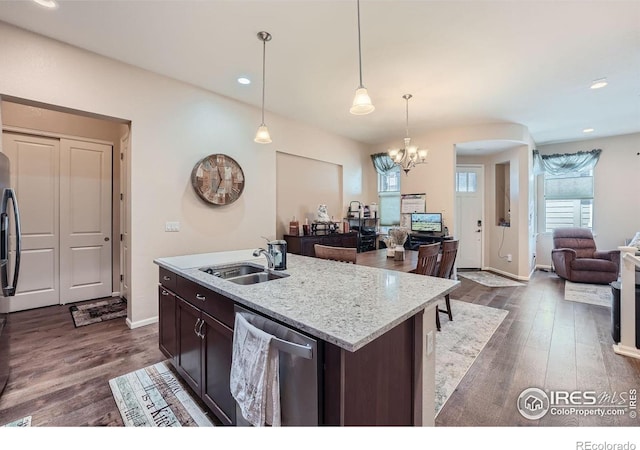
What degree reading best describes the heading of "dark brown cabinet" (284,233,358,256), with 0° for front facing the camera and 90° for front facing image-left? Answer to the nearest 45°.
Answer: approximately 315°

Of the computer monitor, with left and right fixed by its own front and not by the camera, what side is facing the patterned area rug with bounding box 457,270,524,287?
left

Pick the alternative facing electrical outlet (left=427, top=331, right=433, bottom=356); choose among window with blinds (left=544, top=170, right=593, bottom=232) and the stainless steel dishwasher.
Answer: the window with blinds

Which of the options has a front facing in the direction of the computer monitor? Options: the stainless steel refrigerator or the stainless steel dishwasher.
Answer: the stainless steel refrigerator

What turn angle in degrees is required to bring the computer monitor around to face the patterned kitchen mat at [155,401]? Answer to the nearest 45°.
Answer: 0° — it already faces it

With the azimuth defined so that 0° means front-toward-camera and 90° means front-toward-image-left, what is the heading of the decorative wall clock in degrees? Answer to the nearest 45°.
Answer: approximately 315°

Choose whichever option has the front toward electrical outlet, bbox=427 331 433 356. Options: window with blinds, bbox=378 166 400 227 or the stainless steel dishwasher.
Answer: the window with blinds

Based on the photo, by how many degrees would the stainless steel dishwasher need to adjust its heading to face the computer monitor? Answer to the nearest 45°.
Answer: approximately 180°

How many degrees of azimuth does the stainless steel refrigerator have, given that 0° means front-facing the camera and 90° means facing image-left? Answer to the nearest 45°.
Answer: approximately 270°

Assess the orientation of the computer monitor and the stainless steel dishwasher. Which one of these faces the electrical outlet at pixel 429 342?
the computer monitor
